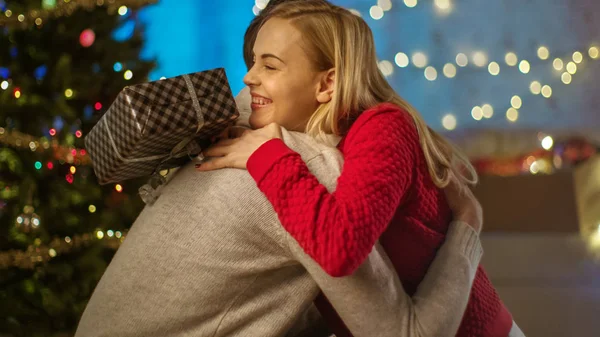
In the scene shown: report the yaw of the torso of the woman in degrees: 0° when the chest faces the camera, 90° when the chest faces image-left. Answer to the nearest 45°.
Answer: approximately 90°

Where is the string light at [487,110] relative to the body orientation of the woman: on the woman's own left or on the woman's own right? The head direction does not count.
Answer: on the woman's own right

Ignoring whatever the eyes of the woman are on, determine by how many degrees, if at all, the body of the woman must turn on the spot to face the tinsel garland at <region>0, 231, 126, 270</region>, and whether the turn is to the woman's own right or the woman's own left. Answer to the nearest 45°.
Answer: approximately 45° to the woman's own right

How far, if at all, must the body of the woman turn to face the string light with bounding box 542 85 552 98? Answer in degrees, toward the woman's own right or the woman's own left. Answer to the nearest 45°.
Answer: approximately 135° to the woman's own right

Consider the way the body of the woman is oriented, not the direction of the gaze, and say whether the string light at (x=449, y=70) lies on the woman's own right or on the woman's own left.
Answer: on the woman's own right

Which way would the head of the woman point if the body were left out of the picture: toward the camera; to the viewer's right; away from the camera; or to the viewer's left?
to the viewer's left

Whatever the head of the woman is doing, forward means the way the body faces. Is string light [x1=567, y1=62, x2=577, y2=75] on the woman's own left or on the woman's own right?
on the woman's own right

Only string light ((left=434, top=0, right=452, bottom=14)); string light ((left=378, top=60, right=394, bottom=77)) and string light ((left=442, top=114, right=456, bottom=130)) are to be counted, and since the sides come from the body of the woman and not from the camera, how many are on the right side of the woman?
3

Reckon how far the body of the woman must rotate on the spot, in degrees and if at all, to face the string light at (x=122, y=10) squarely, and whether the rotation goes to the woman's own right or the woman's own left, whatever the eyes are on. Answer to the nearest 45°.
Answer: approximately 45° to the woman's own right

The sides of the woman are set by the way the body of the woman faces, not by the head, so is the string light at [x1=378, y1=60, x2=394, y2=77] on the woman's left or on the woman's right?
on the woman's right
